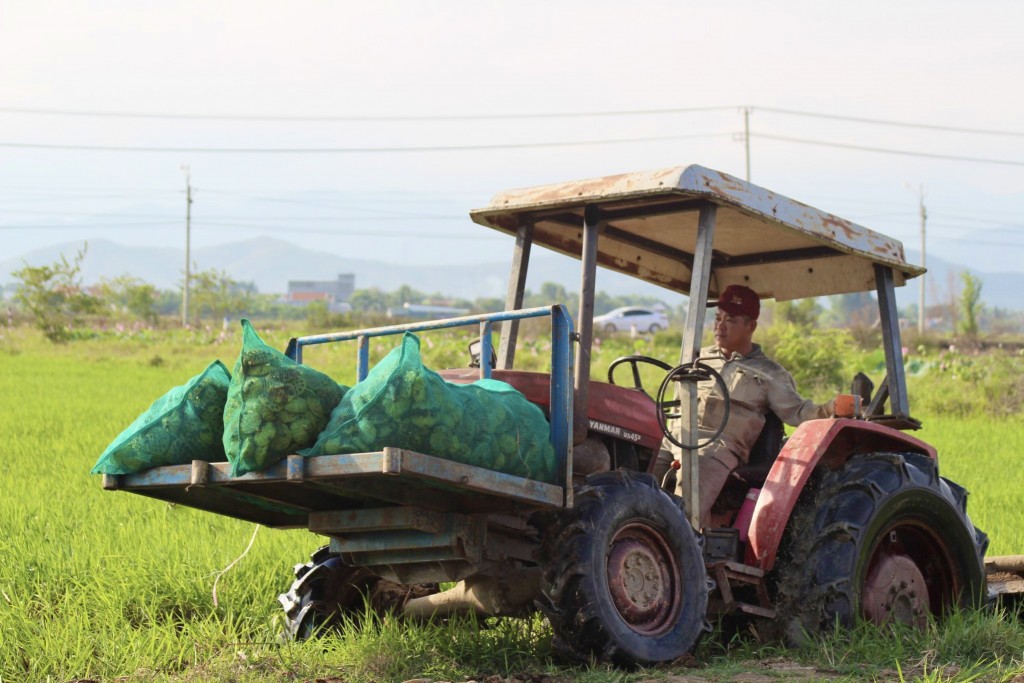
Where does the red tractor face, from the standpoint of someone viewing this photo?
facing the viewer and to the left of the viewer

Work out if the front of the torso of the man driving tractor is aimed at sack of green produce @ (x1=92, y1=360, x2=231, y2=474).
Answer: yes

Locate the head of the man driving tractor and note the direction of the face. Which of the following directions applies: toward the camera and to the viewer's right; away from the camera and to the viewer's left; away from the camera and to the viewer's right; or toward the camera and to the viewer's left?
toward the camera and to the viewer's left

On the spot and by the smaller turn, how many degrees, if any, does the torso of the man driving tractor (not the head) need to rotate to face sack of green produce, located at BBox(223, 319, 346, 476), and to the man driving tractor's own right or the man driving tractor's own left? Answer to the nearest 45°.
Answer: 0° — they already face it

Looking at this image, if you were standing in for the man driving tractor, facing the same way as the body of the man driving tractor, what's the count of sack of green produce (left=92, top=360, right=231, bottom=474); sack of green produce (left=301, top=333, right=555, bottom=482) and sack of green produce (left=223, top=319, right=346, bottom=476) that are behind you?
0

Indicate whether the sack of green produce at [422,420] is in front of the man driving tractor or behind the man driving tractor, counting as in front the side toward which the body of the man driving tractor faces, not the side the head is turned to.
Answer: in front

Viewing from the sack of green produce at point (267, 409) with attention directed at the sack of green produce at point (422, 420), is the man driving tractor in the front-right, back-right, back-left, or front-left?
front-left
